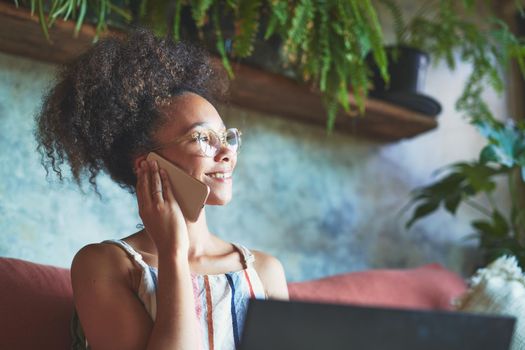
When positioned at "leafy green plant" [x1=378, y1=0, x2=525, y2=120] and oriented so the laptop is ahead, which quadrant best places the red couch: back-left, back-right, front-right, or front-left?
front-right

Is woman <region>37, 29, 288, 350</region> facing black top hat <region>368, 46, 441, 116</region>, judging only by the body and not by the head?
no

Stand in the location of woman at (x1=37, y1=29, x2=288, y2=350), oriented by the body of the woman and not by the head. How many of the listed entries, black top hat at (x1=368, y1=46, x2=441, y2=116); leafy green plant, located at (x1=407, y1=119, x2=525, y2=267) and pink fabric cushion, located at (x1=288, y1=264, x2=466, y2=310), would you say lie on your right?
0

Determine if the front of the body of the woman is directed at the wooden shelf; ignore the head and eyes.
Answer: no

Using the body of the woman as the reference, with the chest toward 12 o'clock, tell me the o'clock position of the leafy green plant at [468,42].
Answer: The leafy green plant is roughly at 9 o'clock from the woman.

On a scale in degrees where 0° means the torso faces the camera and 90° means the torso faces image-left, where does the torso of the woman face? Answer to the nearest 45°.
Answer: approximately 315°

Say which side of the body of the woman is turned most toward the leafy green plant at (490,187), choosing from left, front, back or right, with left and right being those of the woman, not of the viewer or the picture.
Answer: left
